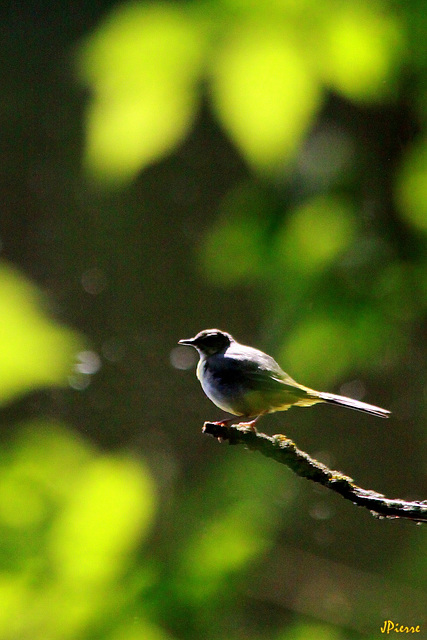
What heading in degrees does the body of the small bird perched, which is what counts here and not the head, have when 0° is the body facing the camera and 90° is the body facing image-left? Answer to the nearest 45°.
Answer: approximately 90°
